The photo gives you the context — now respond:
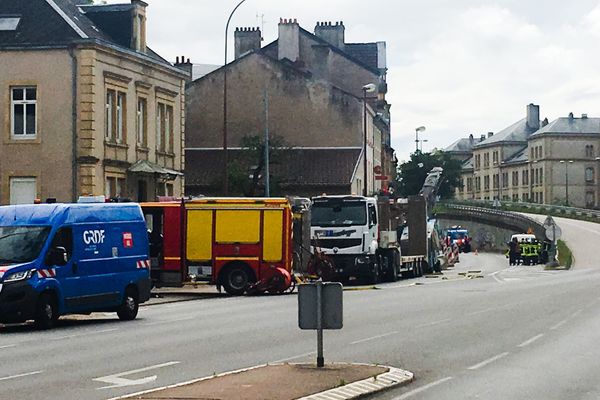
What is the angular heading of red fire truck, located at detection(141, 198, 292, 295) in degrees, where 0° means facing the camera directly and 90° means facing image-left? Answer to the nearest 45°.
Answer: approximately 90°

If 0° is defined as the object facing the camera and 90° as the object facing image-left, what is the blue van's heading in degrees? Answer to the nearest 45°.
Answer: approximately 45°

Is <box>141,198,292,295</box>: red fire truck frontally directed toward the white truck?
no

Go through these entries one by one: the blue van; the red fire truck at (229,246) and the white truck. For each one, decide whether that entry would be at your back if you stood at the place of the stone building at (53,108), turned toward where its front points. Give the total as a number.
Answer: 0

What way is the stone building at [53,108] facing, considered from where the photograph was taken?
facing the viewer and to the right of the viewer

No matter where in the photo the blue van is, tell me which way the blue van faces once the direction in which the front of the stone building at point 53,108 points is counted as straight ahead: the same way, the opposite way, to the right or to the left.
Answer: to the right

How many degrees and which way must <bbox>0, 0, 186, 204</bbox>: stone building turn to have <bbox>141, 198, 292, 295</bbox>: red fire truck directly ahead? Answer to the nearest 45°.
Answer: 0° — it already faces it

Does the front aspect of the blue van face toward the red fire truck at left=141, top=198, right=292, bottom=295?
no

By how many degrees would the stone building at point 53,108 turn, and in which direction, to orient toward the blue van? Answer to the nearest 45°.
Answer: approximately 45° to its right

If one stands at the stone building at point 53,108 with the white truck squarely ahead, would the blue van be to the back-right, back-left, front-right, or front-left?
front-right

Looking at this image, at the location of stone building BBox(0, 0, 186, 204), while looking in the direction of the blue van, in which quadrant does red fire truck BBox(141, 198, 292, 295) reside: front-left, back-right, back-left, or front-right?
front-left

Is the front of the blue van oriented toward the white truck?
no

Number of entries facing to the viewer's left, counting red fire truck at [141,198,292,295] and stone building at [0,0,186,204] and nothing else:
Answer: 1
